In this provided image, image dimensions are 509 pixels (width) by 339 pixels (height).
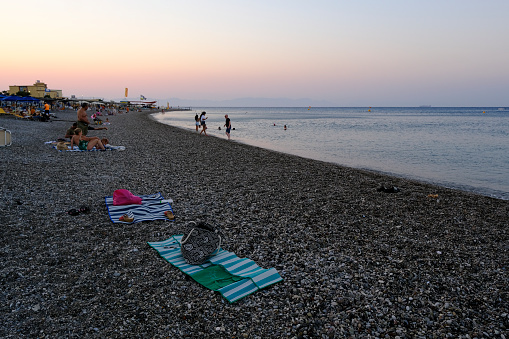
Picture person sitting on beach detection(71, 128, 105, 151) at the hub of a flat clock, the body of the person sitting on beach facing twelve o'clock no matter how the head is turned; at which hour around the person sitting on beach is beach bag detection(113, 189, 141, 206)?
The beach bag is roughly at 3 o'clock from the person sitting on beach.

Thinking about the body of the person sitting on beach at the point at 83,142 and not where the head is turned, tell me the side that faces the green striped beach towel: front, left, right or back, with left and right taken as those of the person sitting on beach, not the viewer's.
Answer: right

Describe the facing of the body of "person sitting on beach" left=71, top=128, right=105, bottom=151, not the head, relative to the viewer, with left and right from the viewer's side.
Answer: facing to the right of the viewer

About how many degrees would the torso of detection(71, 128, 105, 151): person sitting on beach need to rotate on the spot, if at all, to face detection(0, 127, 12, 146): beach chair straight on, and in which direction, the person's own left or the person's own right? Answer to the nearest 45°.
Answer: approximately 180°

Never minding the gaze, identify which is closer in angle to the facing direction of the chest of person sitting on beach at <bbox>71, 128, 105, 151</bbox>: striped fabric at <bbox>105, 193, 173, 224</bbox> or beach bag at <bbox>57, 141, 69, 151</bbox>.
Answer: the striped fabric

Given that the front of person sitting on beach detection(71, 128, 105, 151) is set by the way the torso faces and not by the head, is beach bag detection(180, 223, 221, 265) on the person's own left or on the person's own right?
on the person's own right

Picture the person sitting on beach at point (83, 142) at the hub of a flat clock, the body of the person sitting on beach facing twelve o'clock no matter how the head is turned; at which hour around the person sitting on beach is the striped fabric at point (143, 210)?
The striped fabric is roughly at 3 o'clock from the person sitting on beach.

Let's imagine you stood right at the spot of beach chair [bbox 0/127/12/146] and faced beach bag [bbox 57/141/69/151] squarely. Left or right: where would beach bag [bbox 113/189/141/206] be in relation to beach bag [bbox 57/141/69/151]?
right
